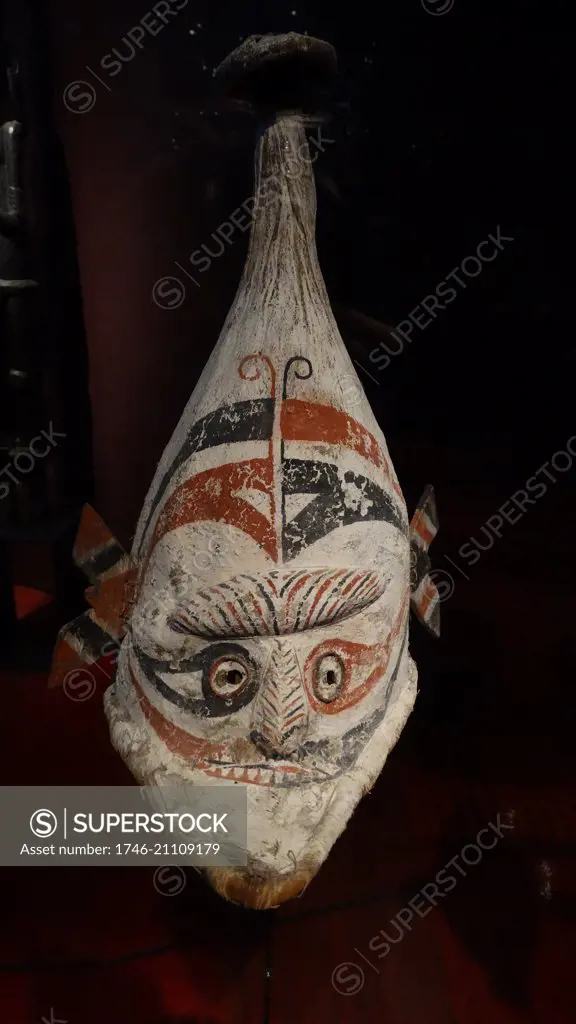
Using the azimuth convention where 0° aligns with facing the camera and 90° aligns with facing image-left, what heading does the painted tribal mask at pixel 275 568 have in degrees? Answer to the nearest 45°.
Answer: approximately 0°
